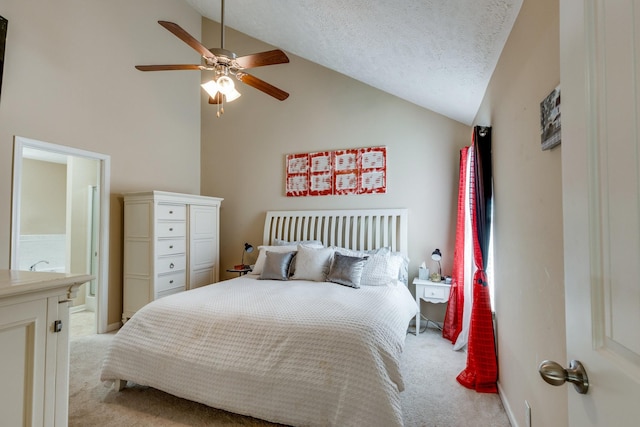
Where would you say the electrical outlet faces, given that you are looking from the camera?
facing to the left of the viewer

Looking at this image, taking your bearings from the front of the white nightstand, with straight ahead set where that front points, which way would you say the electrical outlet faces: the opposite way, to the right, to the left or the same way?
to the right

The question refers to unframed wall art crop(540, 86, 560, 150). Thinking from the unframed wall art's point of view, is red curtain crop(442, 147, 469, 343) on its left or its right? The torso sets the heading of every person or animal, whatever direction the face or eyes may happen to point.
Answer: on its right

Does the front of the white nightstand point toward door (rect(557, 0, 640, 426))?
yes

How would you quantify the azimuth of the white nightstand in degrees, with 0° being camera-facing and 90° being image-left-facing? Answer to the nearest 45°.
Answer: approximately 0°

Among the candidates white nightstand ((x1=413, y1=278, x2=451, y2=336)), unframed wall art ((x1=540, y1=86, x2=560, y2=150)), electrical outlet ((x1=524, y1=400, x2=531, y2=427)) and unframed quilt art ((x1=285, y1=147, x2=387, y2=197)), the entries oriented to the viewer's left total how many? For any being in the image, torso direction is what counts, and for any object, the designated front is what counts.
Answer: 2

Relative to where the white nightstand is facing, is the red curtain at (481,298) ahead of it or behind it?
ahead

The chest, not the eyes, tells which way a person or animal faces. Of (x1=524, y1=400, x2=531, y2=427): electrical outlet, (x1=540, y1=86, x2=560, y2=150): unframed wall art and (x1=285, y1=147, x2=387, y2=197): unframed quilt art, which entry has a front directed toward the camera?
the unframed quilt art

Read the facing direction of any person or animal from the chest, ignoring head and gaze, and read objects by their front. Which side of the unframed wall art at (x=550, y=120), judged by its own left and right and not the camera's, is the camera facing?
left

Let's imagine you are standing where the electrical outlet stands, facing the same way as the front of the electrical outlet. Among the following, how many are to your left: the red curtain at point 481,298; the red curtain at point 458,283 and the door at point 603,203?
1

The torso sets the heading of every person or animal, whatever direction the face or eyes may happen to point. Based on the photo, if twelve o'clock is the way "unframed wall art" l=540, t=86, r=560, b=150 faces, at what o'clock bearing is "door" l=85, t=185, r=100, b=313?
The door is roughly at 12 o'clock from the unframed wall art.

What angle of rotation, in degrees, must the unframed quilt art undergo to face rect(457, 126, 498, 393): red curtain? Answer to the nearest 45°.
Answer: approximately 45° to its left

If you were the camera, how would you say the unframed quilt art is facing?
facing the viewer

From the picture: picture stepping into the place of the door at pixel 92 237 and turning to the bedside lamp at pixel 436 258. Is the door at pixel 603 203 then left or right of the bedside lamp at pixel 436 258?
right

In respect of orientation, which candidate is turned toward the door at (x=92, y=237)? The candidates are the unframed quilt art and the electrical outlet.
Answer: the electrical outlet
